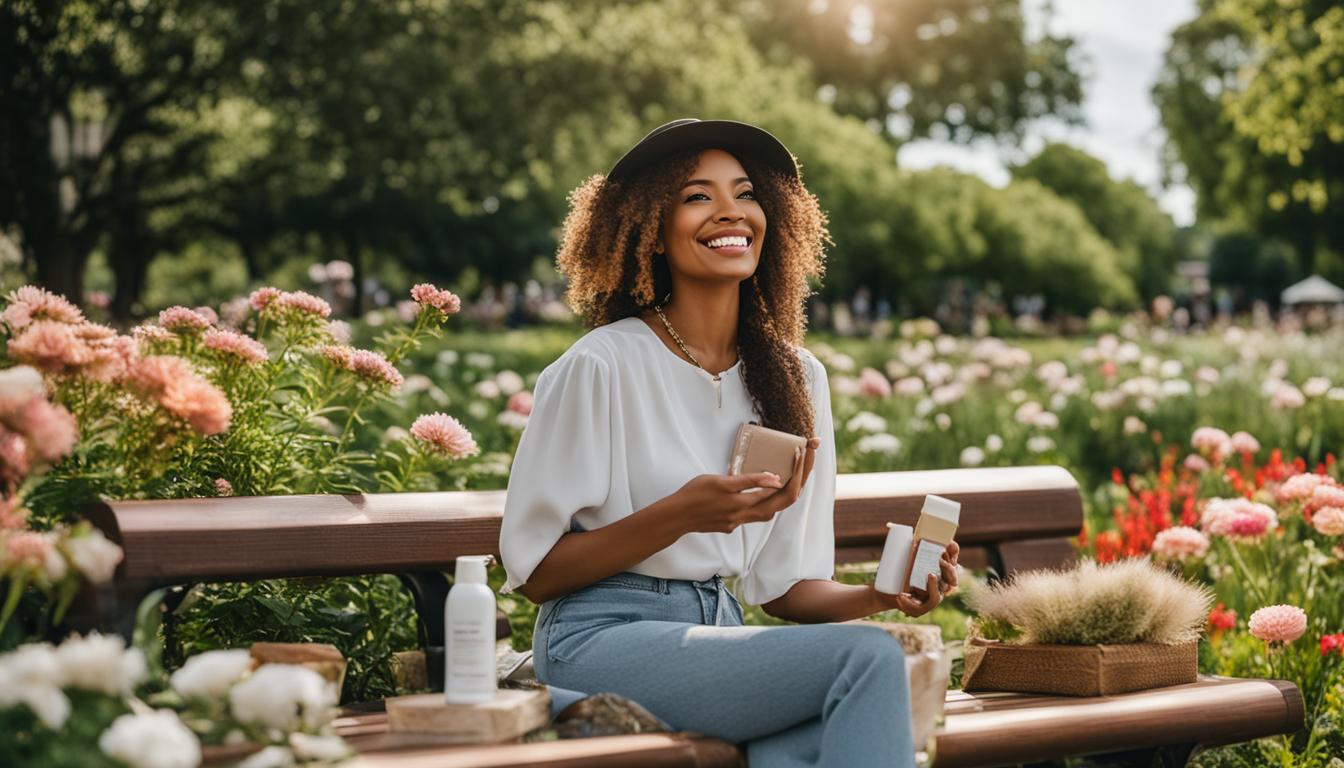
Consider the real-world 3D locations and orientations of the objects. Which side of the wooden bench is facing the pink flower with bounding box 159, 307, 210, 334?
right

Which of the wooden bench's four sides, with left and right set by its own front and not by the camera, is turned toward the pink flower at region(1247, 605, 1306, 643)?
left

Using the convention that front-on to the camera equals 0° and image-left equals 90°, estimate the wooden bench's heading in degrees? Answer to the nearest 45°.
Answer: approximately 0°

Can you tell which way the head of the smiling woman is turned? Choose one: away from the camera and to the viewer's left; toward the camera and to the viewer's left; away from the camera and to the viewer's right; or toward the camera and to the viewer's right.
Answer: toward the camera and to the viewer's right

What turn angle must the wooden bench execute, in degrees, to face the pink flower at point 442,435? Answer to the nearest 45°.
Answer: approximately 180°

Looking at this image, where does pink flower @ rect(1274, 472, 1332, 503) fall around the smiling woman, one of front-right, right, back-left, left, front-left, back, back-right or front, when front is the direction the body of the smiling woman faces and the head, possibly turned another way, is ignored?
left

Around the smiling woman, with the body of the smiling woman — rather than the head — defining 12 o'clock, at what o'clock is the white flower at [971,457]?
The white flower is roughly at 8 o'clock from the smiling woman.

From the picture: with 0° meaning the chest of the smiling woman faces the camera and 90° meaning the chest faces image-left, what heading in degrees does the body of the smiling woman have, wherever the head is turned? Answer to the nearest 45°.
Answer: approximately 315°

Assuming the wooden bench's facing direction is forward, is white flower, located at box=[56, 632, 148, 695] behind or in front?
in front

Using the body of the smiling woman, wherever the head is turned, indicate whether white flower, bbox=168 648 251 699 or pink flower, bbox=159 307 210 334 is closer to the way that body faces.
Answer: the white flower

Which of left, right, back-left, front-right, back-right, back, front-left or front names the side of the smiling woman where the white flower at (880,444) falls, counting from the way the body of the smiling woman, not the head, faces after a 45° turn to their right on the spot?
back

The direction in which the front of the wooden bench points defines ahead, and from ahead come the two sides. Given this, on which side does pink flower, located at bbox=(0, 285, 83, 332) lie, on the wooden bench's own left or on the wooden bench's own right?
on the wooden bench's own right

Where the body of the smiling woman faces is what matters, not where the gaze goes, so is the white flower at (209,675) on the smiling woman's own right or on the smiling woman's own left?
on the smiling woman's own right

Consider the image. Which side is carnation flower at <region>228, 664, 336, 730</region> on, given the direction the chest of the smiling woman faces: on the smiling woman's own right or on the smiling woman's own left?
on the smiling woman's own right
